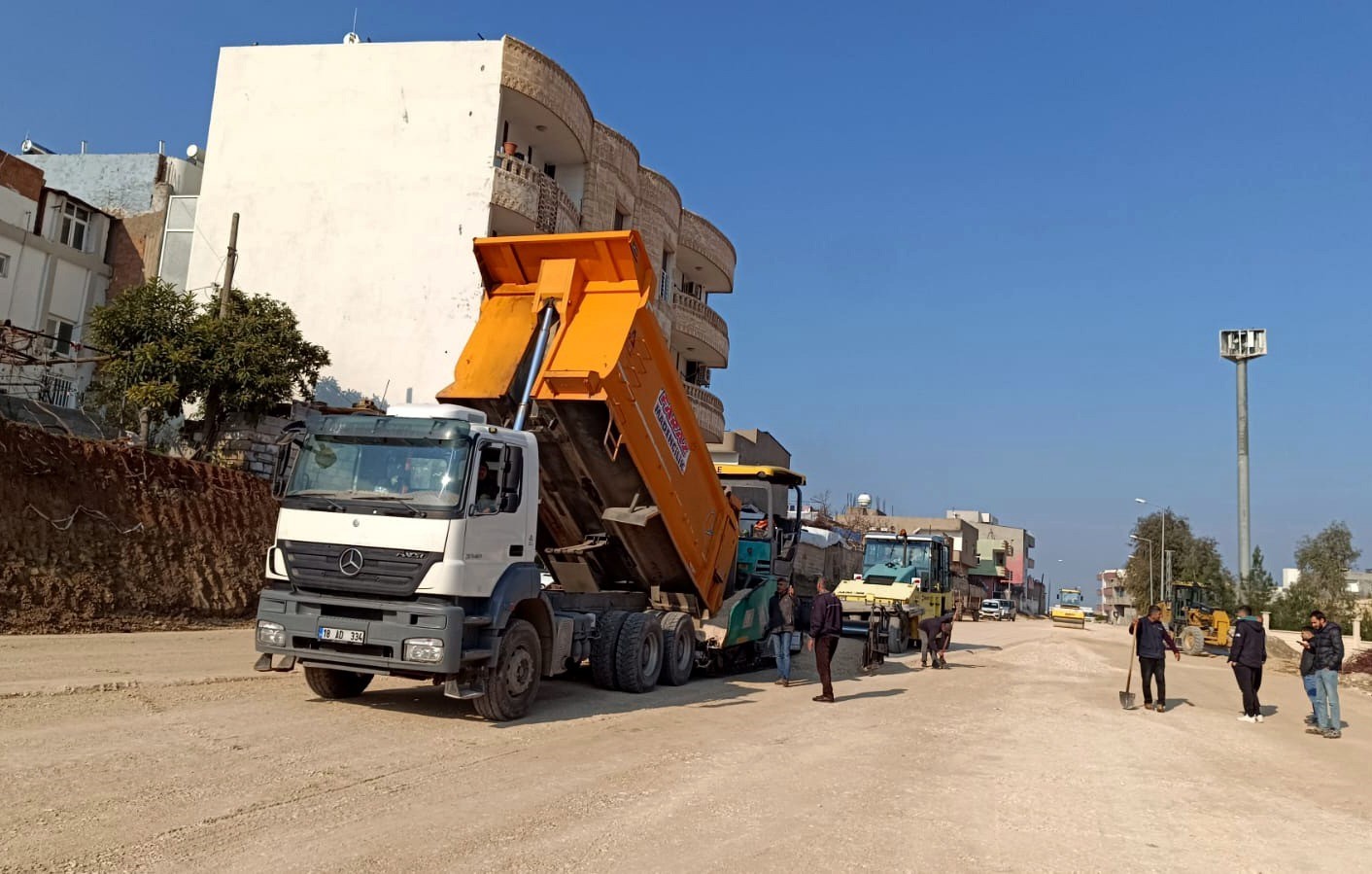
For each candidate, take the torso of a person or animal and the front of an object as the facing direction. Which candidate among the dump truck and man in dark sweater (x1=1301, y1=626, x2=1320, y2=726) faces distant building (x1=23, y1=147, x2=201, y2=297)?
the man in dark sweater

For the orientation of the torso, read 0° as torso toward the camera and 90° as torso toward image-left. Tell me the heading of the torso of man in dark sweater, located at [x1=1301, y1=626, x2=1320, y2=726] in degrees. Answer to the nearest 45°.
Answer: approximately 90°

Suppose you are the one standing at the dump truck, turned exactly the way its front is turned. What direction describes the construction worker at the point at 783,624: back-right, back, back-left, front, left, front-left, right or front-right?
back

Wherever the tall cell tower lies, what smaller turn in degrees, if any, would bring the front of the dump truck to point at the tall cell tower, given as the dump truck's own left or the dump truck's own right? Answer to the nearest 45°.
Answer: approximately 180°

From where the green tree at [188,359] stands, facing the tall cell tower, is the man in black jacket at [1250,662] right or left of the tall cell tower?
right

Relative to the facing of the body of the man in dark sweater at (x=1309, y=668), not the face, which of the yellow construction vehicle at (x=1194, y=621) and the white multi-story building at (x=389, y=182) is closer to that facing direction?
the white multi-story building

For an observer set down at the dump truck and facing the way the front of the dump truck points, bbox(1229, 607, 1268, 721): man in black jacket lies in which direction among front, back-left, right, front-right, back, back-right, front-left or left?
back-left

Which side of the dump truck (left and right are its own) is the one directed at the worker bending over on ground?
back

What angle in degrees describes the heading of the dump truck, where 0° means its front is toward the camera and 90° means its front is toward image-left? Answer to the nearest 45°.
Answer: approximately 45°

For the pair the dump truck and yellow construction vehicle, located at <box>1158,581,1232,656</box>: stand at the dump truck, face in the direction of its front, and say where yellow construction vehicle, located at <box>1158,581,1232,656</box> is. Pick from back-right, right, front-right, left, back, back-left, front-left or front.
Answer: back

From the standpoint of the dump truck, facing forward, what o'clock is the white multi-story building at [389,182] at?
The white multi-story building is roughly at 4 o'clock from the dump truck.
